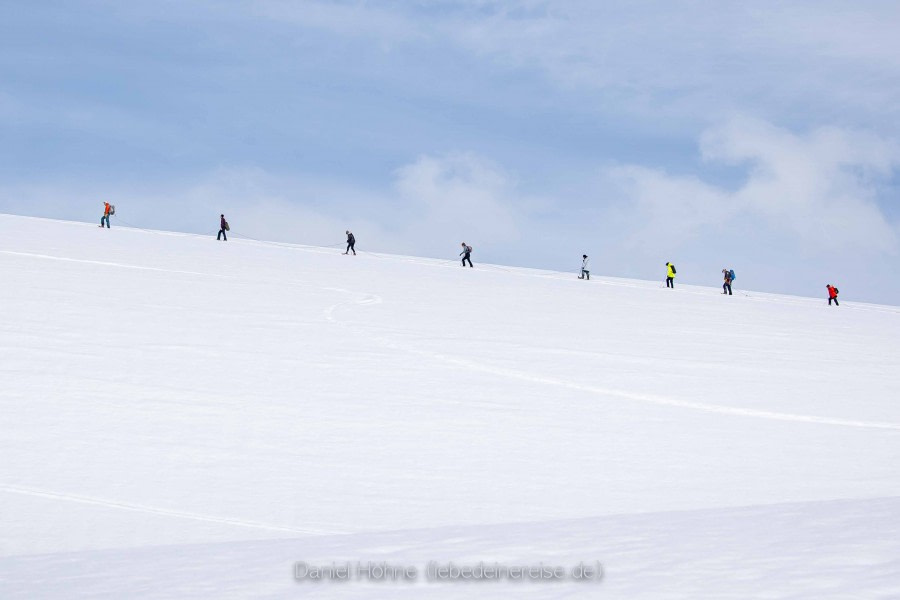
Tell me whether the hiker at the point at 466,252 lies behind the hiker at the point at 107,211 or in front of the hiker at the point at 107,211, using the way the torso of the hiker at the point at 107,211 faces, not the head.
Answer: behind

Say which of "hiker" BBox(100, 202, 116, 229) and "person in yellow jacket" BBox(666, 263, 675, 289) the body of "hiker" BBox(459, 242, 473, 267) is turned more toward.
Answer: the hiker

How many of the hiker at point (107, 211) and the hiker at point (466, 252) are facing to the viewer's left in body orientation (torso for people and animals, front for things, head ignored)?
2

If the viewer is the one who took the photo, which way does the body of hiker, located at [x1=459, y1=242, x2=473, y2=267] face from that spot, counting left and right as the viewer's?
facing to the left of the viewer

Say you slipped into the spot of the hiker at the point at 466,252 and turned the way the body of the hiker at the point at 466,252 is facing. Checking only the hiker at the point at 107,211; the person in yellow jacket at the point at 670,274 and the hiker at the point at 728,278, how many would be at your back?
2

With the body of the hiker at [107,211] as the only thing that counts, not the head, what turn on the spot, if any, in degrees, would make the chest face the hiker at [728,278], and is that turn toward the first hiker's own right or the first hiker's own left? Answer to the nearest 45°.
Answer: approximately 135° to the first hiker's own left

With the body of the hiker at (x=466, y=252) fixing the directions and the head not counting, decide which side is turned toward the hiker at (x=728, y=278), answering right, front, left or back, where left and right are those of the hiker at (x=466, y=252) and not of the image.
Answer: back

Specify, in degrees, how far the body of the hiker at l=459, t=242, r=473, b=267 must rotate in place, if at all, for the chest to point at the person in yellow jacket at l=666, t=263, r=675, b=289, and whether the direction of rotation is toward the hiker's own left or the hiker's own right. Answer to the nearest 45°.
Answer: approximately 180°

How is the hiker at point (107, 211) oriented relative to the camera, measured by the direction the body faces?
to the viewer's left

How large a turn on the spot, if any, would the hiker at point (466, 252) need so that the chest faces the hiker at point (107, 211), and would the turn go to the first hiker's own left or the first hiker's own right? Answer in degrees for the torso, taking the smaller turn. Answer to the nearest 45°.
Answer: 0° — they already face them
